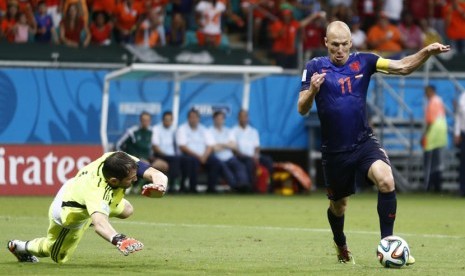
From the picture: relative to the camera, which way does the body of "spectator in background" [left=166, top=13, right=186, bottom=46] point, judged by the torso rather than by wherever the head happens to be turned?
toward the camera

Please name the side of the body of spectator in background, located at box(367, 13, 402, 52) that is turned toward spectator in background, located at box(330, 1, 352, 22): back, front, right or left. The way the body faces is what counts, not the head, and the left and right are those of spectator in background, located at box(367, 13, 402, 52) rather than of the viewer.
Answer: right

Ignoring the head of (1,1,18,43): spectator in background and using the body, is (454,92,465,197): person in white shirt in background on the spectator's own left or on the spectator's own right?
on the spectator's own left

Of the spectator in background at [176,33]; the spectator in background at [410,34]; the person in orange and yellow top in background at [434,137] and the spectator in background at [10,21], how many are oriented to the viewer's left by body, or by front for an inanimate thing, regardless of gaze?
1

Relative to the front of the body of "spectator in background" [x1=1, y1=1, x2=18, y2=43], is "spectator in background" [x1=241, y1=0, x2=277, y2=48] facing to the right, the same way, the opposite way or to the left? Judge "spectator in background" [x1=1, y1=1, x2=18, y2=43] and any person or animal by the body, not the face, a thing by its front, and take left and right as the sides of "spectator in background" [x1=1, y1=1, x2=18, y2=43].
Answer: the same way

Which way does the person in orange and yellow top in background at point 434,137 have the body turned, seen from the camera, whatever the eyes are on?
to the viewer's left

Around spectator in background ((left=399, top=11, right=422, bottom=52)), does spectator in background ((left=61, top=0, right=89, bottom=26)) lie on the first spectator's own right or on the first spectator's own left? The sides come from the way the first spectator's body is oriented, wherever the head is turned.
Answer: on the first spectator's own right

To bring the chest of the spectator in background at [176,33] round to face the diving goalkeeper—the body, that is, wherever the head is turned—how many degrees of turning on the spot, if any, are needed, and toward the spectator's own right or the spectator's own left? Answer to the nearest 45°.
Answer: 0° — they already face them

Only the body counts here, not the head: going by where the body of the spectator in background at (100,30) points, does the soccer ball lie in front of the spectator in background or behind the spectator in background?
in front

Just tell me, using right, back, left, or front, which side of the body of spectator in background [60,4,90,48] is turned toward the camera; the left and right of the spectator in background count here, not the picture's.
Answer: front

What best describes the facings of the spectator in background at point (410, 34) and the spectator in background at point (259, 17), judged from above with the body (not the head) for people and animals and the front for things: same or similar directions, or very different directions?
same or similar directions

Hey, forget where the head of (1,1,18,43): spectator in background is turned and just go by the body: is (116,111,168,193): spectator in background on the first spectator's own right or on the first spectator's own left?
on the first spectator's own left

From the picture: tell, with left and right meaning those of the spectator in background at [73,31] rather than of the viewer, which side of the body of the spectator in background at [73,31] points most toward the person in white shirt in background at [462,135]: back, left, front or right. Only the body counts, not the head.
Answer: left

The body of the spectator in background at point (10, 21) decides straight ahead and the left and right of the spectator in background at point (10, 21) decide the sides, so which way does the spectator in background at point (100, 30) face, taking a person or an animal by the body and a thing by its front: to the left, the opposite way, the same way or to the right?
the same way

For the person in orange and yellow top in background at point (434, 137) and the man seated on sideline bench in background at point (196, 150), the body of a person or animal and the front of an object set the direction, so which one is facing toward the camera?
the man seated on sideline bench in background at point (196, 150)

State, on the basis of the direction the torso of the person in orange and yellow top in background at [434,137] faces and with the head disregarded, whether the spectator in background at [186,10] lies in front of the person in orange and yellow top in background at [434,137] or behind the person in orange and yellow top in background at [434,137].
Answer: in front

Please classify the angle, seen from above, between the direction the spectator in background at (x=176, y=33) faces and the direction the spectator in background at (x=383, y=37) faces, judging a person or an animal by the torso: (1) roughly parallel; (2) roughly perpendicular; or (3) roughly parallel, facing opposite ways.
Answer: roughly parallel

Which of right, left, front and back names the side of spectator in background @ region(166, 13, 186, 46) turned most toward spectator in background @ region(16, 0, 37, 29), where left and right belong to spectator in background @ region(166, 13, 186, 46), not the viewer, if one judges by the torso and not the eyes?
right

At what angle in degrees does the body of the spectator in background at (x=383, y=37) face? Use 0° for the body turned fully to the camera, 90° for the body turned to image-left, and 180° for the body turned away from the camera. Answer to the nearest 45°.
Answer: approximately 0°
